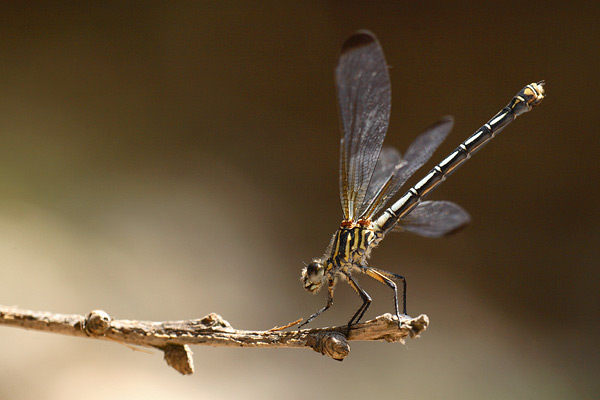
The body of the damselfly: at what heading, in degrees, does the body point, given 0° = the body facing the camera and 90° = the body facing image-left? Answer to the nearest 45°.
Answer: approximately 90°
